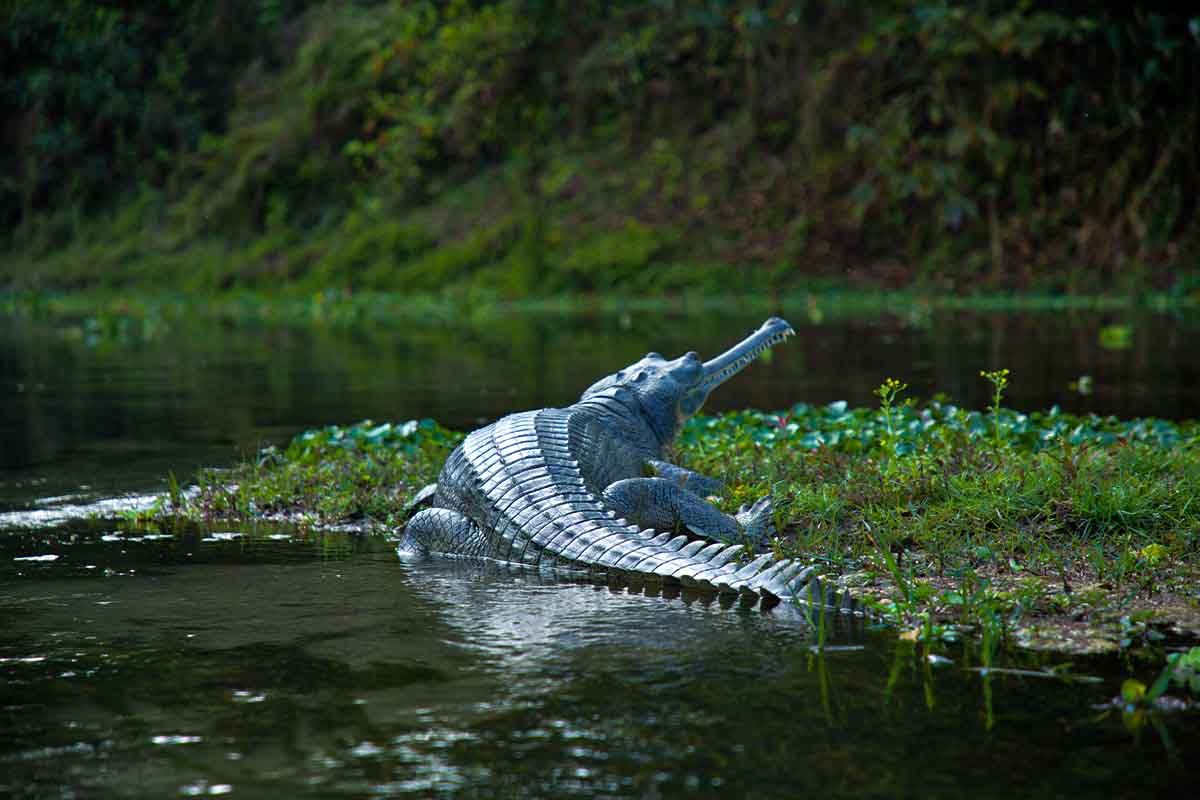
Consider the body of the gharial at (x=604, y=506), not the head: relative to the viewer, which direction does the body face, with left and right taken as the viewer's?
facing away from the viewer and to the right of the viewer
